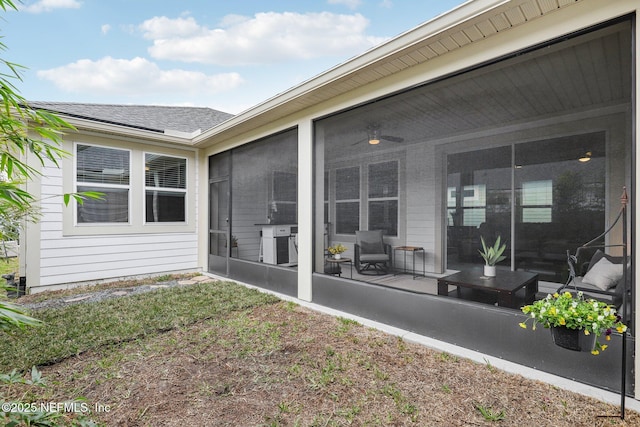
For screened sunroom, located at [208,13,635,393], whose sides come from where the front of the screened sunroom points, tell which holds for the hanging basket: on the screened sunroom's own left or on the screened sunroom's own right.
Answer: on the screened sunroom's own left

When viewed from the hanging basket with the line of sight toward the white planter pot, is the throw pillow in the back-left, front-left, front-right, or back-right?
front-right

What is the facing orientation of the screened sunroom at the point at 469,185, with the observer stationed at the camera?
facing the viewer and to the left of the viewer
